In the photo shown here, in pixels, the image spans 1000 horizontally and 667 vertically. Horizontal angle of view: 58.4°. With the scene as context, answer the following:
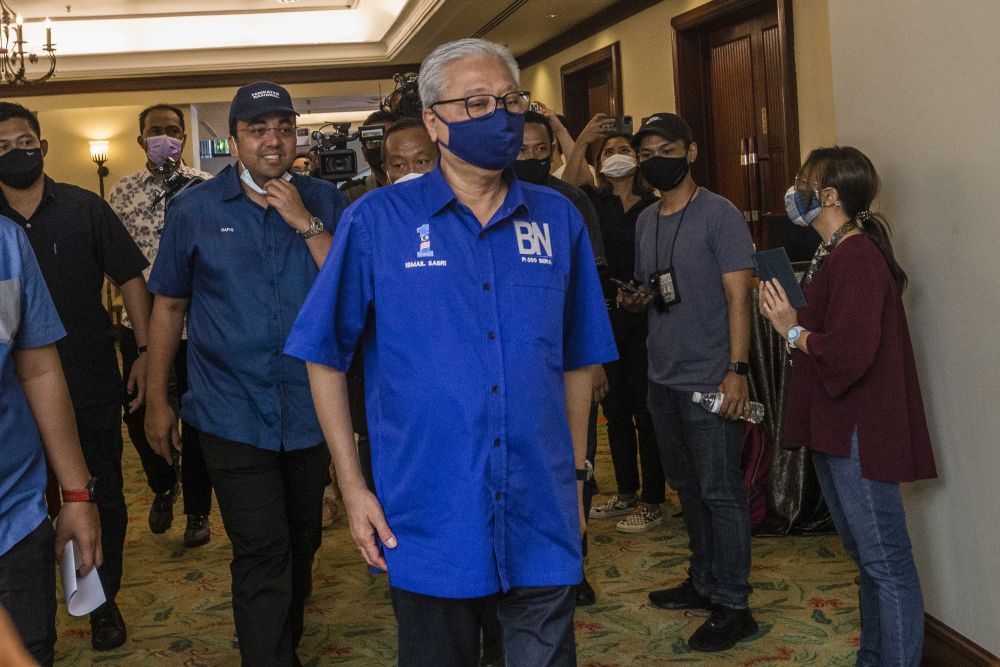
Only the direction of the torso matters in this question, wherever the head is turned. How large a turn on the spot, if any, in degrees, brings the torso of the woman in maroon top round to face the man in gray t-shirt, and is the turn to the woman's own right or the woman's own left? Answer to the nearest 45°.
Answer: approximately 45° to the woman's own right

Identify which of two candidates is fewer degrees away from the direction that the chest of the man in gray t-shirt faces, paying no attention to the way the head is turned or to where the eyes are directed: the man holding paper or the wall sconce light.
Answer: the man holding paper

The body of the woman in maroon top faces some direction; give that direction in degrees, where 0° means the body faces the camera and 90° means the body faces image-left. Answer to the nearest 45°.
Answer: approximately 90°

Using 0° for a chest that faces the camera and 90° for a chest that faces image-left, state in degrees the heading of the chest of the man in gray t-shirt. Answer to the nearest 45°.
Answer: approximately 45°

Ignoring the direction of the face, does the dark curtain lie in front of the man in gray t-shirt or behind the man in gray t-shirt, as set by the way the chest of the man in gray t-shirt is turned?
behind

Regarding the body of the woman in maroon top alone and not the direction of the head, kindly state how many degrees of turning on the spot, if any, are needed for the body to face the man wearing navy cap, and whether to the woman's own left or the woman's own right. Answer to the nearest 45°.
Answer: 0° — they already face them

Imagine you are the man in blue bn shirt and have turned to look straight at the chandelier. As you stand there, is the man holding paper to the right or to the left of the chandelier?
left

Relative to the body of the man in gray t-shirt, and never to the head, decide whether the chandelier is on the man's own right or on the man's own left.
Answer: on the man's own right

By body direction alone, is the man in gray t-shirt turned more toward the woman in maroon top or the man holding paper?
the man holding paper
